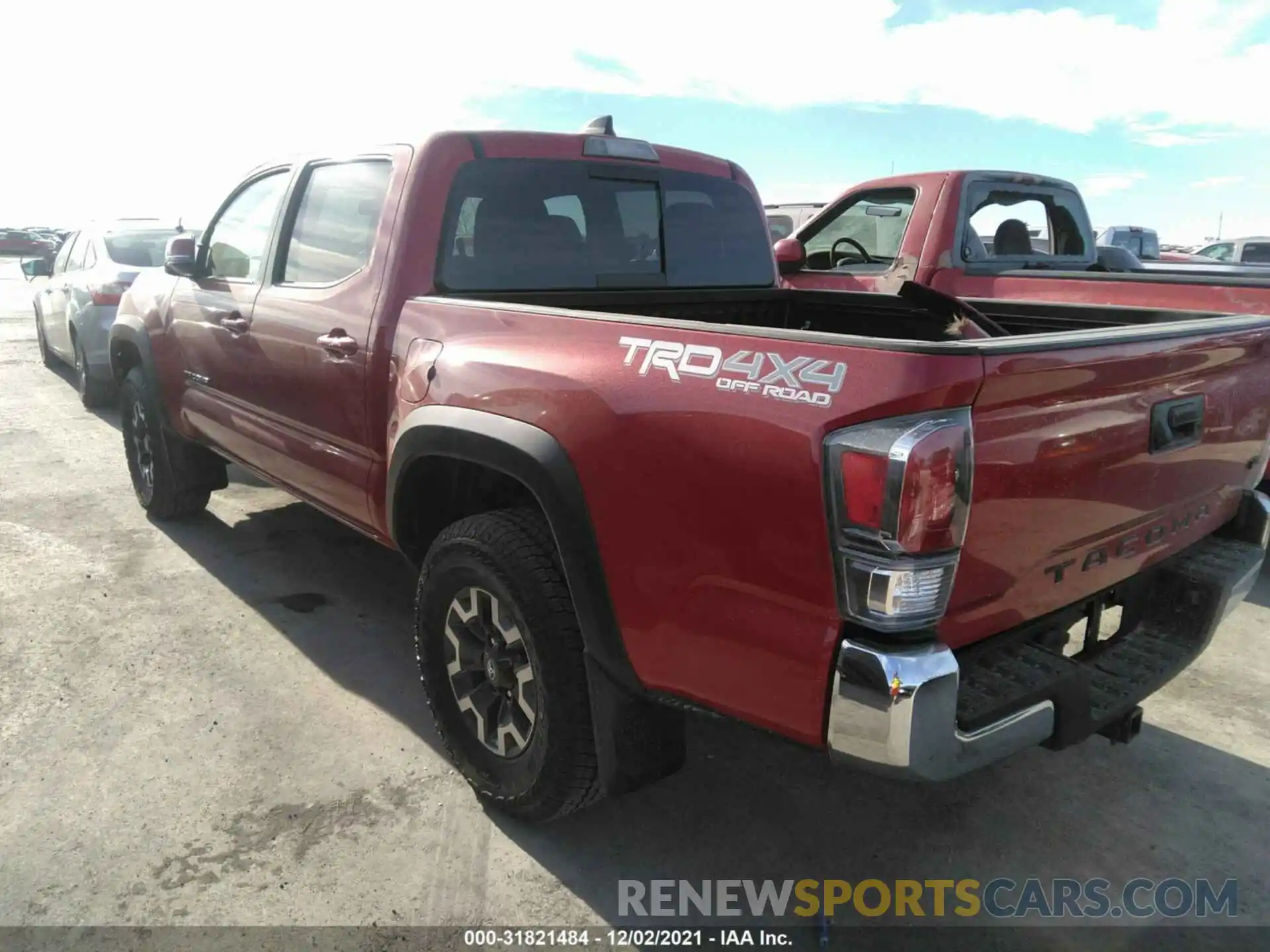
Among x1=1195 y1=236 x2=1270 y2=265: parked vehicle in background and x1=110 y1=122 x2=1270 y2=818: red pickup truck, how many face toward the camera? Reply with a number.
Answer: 0

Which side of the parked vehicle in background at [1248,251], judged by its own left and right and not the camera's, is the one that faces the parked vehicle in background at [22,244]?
front

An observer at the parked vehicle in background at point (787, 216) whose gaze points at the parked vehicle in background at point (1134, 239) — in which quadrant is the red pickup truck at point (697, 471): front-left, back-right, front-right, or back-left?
back-right

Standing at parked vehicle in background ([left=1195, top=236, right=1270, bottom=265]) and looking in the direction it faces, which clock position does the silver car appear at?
The silver car is roughly at 10 o'clock from the parked vehicle in background.

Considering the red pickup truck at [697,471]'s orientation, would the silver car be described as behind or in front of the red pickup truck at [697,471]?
in front

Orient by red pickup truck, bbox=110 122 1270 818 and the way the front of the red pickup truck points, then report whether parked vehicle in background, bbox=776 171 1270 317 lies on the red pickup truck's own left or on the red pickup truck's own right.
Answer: on the red pickup truck's own right

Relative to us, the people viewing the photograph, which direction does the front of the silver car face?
facing away from the viewer and to the left of the viewer

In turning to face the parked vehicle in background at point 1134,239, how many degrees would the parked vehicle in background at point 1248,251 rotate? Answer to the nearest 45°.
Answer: approximately 45° to its left

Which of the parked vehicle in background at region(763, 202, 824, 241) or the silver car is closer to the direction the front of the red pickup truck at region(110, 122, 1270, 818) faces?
the silver car

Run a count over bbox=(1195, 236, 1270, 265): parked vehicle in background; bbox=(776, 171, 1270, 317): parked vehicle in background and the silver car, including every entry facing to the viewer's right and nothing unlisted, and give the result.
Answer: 0

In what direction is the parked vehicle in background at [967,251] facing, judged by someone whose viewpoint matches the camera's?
facing away from the viewer and to the left of the viewer

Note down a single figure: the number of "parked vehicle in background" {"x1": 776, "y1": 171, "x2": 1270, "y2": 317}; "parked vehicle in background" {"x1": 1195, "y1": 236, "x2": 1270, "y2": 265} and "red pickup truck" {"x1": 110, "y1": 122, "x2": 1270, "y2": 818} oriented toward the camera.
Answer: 0

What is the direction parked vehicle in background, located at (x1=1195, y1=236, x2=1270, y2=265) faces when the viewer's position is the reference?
facing to the left of the viewer
